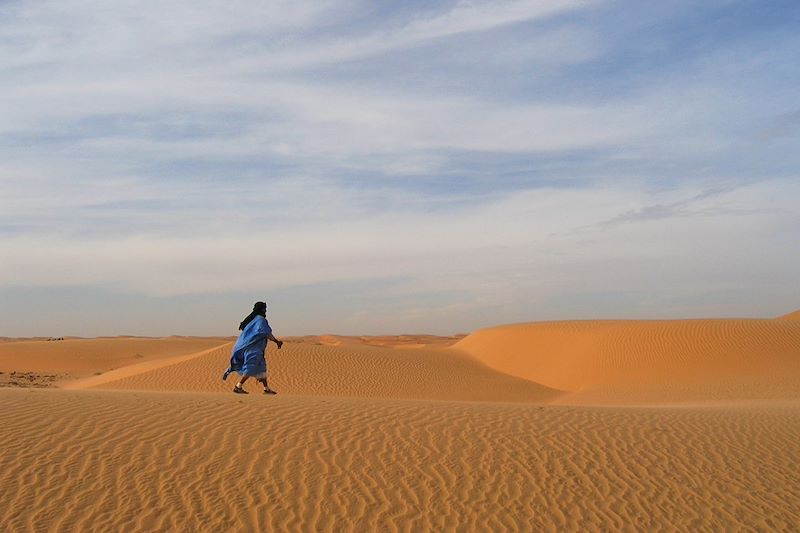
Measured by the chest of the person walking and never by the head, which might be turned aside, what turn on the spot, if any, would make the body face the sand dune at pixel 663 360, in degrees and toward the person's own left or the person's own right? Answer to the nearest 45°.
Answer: approximately 45° to the person's own left

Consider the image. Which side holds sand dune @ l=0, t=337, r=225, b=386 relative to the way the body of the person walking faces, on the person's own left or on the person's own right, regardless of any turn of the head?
on the person's own left

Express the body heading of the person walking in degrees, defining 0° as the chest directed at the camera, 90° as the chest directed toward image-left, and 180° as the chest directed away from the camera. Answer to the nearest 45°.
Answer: approximately 270°

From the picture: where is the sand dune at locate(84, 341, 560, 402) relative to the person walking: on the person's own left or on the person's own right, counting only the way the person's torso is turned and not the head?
on the person's own left
